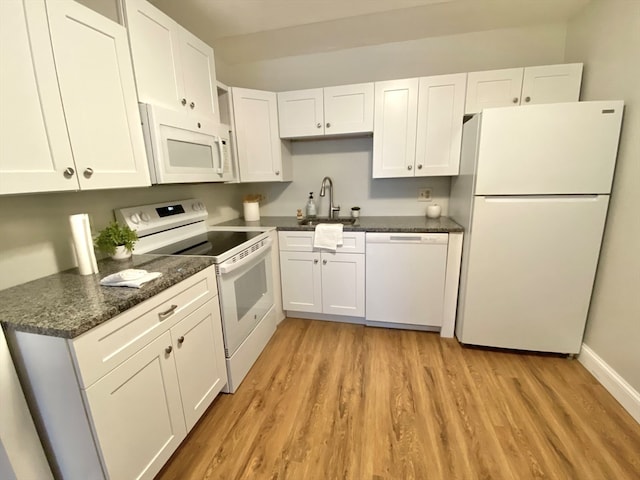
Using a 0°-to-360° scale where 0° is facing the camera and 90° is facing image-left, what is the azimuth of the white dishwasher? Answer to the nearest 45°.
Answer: approximately 0°

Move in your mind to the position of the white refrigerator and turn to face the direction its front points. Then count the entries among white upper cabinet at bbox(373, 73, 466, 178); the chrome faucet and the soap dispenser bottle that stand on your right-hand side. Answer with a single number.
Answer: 3

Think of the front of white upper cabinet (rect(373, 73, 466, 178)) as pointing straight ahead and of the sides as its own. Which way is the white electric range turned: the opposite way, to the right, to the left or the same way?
to the left

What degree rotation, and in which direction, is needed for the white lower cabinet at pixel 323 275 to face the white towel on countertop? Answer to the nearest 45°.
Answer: approximately 45° to its right

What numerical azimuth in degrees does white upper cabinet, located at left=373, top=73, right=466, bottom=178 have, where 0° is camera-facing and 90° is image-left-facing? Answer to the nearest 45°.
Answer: approximately 0°

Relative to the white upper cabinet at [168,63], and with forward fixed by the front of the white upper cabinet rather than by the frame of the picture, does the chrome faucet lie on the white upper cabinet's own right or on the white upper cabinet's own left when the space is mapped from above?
on the white upper cabinet's own left

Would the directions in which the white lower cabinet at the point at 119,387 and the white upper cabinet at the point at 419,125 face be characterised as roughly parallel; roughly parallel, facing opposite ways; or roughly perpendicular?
roughly perpendicular

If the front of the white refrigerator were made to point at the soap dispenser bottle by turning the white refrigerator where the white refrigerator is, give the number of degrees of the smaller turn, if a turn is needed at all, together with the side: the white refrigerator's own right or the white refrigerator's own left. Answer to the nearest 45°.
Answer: approximately 90° to the white refrigerator's own right

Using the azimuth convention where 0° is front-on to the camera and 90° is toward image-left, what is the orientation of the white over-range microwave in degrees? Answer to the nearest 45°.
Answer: approximately 315°
